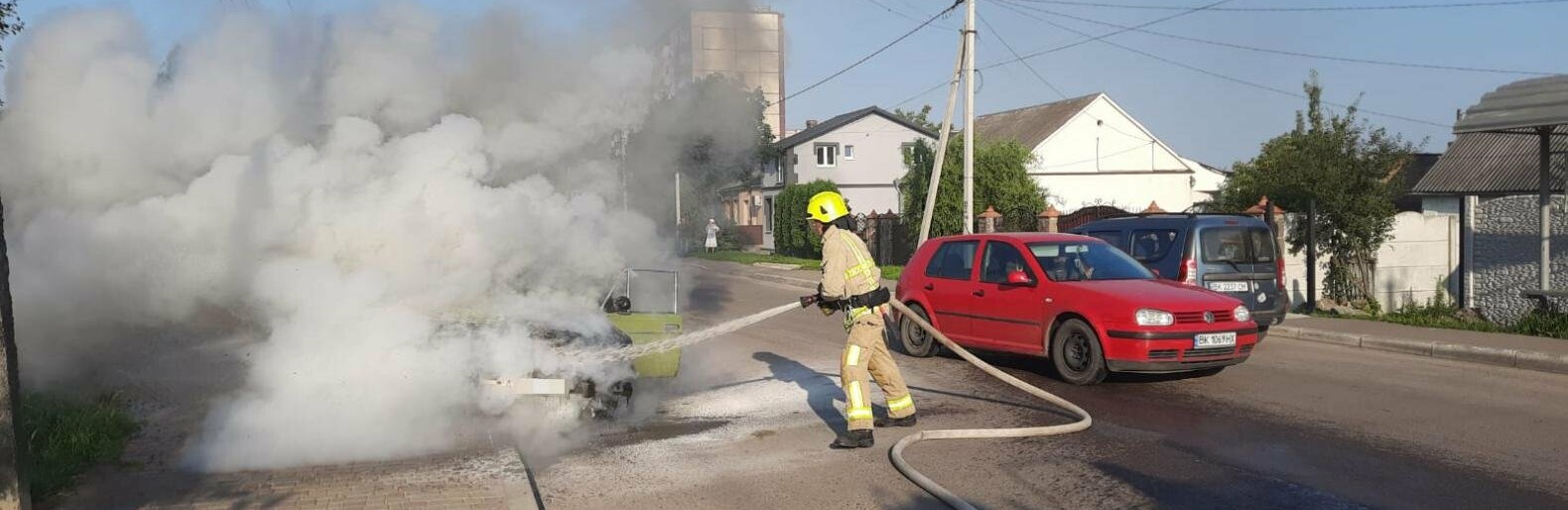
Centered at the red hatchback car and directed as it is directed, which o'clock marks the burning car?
The burning car is roughly at 3 o'clock from the red hatchback car.

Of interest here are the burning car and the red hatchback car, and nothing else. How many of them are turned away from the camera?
0

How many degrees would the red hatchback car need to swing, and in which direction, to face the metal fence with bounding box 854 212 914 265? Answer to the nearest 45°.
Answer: approximately 135° to its left

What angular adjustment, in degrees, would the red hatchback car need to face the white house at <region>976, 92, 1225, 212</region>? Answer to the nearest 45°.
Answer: approximately 135° to its left

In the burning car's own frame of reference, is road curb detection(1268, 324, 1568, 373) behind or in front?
behind

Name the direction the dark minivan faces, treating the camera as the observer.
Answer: facing away from the viewer and to the left of the viewer

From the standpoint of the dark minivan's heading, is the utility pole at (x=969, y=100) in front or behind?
in front

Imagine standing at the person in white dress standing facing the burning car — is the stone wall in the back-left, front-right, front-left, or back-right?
front-left

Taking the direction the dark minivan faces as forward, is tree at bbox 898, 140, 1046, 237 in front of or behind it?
in front

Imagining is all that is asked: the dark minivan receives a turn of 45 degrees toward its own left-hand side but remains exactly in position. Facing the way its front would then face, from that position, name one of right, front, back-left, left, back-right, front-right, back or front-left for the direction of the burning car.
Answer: front-left

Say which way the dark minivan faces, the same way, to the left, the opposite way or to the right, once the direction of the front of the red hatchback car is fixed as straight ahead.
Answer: the opposite way

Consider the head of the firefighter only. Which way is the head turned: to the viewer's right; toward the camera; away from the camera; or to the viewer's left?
to the viewer's left

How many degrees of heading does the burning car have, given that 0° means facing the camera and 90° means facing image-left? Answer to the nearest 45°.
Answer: approximately 45°
